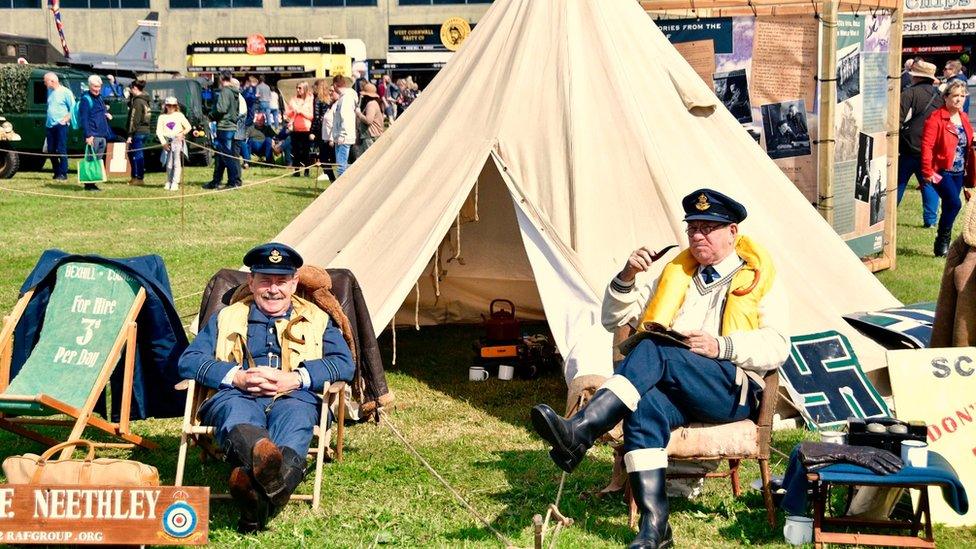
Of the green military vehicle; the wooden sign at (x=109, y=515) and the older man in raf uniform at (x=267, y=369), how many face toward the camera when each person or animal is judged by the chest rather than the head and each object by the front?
2

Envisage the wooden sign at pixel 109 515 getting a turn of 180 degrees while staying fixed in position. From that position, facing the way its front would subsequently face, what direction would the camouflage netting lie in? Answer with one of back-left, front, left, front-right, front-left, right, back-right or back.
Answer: front

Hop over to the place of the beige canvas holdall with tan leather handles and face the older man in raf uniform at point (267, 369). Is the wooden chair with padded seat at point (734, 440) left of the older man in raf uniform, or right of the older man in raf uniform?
right

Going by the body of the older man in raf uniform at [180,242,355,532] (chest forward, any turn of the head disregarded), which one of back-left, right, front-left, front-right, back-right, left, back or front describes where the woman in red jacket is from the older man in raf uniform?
back-left

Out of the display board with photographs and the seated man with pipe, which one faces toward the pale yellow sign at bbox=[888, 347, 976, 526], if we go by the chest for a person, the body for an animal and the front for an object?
the display board with photographs

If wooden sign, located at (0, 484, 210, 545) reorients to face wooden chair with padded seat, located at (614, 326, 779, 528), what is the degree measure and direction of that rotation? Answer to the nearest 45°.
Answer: approximately 90° to its left
